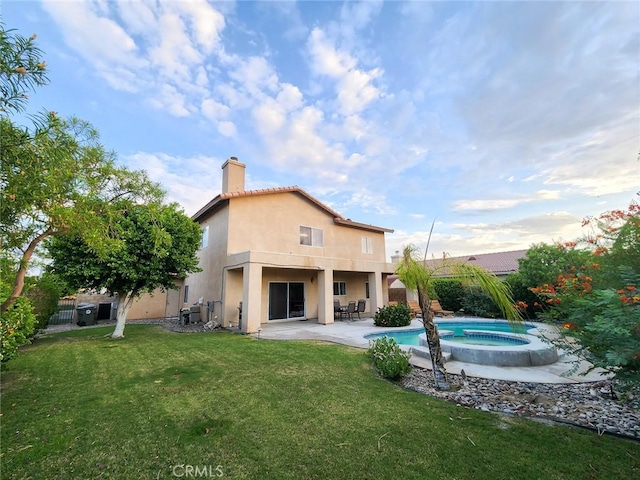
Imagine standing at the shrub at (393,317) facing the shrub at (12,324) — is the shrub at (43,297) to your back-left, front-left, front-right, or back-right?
front-right

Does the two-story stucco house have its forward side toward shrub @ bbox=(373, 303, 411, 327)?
no

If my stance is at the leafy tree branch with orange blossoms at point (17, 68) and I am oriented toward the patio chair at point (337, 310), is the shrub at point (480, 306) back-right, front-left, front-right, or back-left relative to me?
front-right

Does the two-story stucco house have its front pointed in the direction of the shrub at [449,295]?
no

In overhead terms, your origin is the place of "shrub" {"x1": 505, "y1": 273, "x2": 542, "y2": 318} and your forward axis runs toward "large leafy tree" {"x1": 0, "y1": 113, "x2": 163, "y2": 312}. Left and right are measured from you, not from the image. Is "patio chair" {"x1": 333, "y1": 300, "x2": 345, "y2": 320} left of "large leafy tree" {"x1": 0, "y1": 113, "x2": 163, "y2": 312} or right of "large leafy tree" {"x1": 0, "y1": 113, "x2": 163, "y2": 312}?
right

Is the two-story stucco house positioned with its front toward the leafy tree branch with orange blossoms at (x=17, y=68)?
no
